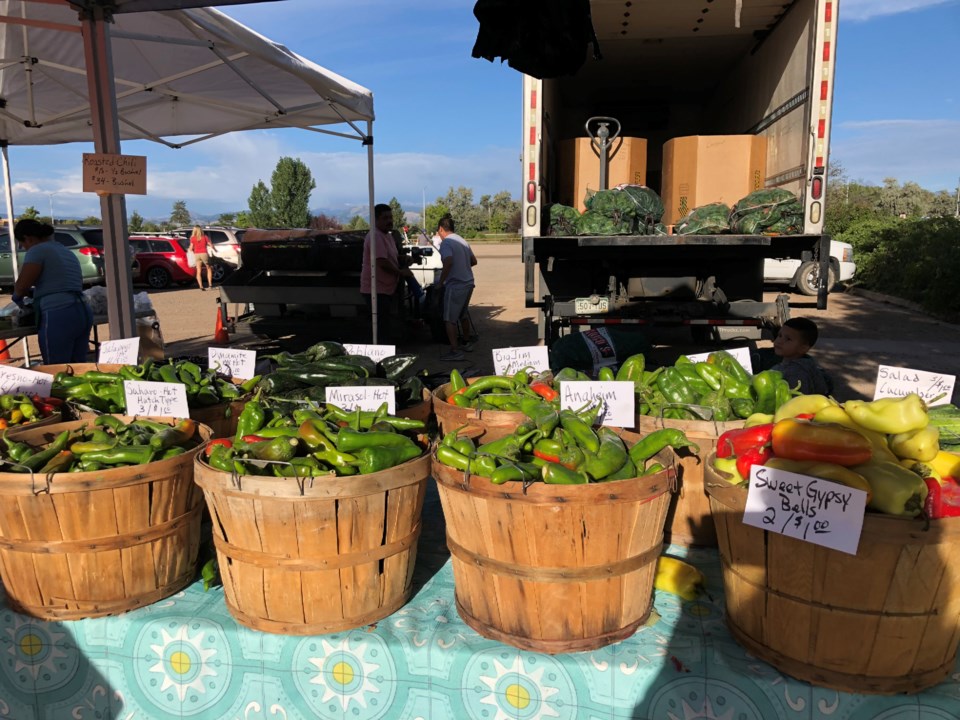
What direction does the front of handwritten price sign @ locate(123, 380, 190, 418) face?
toward the camera

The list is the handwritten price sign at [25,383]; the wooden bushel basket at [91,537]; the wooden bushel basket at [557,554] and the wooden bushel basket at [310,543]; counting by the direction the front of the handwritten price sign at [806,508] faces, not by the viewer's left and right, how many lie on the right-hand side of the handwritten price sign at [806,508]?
4

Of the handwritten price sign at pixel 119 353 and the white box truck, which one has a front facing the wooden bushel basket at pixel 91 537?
the handwritten price sign

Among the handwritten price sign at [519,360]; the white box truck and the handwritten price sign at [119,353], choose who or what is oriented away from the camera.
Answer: the white box truck

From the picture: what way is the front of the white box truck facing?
away from the camera

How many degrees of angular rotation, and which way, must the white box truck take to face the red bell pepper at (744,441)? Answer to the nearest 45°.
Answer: approximately 180°

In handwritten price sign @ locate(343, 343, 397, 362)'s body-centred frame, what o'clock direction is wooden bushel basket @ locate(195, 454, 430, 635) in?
The wooden bushel basket is roughly at 12 o'clock from the handwritten price sign.

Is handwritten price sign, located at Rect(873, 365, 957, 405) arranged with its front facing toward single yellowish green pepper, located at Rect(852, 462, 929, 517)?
yes

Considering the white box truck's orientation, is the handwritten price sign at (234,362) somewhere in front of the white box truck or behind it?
behind

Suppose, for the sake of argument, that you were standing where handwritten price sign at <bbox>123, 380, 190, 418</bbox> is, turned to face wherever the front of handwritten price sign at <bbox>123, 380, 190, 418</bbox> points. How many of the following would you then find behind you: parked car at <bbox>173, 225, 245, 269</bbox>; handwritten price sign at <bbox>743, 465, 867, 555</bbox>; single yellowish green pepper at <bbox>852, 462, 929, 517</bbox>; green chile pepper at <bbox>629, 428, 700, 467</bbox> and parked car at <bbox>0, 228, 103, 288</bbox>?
2

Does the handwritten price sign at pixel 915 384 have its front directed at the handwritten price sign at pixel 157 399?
no

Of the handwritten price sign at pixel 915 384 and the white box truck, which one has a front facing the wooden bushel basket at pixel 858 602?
the handwritten price sign

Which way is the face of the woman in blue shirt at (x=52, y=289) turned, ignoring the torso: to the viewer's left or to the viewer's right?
to the viewer's left

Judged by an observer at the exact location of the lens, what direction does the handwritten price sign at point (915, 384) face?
facing the viewer

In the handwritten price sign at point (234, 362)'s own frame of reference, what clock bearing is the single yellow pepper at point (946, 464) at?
The single yellow pepper is roughly at 11 o'clock from the handwritten price sign.

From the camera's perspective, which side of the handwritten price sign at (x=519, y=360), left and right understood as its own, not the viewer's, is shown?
front

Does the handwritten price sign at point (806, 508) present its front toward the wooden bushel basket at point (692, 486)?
no

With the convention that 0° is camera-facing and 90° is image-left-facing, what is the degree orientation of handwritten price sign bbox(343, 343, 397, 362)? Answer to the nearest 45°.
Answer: approximately 0°

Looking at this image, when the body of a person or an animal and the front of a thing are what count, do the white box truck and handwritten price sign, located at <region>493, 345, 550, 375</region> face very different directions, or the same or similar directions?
very different directions

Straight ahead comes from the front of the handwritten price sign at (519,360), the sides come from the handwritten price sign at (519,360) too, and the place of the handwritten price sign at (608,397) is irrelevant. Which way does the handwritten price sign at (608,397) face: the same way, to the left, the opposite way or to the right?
the same way

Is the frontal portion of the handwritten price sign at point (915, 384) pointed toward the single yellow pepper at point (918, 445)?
yes
